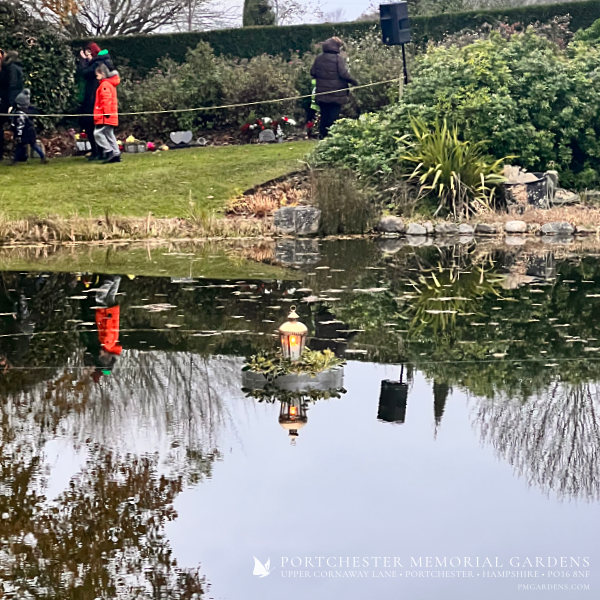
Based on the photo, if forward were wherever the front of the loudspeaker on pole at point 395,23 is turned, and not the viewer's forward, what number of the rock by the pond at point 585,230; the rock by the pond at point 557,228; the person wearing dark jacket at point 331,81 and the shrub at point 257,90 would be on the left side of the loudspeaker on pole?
2

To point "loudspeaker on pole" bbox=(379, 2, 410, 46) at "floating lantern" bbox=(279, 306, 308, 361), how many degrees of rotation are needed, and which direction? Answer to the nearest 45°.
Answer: approximately 45° to its left

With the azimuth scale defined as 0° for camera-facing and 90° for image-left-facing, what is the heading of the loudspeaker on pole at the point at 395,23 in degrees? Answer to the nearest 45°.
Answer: approximately 45°

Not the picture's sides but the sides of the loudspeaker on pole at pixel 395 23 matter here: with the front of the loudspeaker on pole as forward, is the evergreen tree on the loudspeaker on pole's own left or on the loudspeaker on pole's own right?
on the loudspeaker on pole's own right

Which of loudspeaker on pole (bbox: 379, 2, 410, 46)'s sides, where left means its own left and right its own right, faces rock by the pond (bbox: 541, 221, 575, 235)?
left
